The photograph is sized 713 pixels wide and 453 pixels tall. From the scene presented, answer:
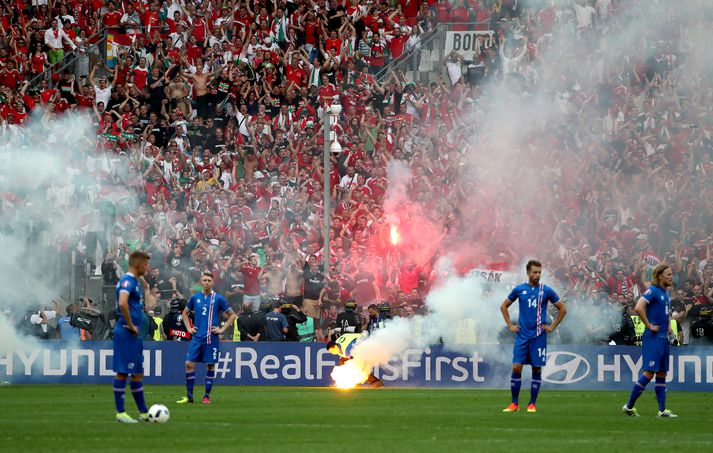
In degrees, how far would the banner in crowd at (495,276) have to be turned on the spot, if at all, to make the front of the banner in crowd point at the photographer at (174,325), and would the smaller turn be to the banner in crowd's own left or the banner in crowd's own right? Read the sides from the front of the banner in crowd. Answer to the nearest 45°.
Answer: approximately 90° to the banner in crowd's own right

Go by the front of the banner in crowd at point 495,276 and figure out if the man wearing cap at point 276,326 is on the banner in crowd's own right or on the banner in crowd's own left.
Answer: on the banner in crowd's own right

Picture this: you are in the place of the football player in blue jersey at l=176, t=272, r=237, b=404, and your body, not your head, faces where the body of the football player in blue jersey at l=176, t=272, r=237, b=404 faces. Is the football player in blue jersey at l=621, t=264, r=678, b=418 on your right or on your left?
on your left

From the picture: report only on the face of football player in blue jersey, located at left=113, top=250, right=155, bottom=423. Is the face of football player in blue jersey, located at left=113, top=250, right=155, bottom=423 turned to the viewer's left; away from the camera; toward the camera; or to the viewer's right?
to the viewer's right

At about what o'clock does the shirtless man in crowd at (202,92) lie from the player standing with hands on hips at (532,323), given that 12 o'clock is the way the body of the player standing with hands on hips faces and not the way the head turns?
The shirtless man in crowd is roughly at 5 o'clock from the player standing with hands on hips.

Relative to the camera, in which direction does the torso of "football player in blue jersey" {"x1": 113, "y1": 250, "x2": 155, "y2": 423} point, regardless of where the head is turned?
to the viewer's right

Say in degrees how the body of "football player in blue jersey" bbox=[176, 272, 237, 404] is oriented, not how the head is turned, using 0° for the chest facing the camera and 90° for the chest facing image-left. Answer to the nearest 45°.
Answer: approximately 0°

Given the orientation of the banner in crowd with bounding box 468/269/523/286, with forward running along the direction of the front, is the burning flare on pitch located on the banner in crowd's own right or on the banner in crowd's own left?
on the banner in crowd's own right
